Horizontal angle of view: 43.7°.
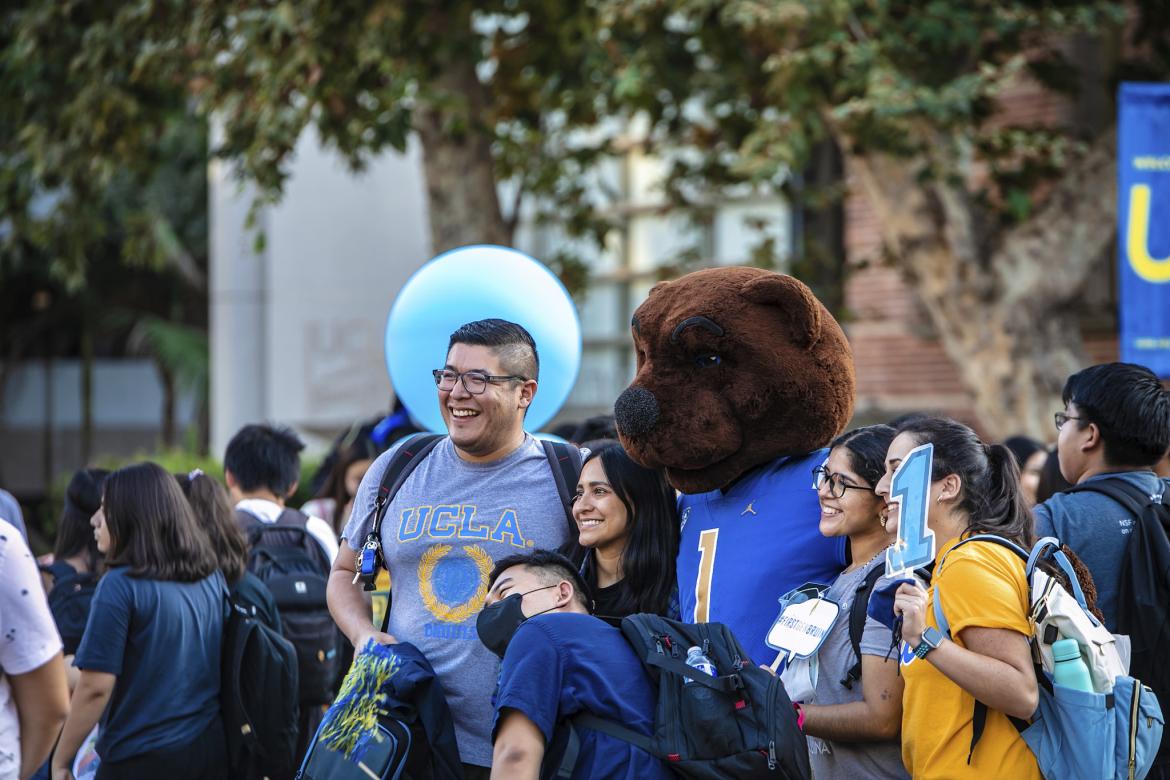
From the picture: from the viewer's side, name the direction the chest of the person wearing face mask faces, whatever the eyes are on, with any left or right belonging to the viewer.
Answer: facing to the left of the viewer

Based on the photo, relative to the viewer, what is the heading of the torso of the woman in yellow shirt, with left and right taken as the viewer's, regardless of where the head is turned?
facing to the left of the viewer

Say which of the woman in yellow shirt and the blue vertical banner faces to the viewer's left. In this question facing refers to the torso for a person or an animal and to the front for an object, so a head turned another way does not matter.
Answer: the woman in yellow shirt

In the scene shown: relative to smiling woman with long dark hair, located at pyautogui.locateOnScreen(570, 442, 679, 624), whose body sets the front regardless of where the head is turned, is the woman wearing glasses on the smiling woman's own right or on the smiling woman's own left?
on the smiling woman's own left

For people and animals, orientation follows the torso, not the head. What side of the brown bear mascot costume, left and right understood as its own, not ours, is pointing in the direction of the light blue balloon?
right

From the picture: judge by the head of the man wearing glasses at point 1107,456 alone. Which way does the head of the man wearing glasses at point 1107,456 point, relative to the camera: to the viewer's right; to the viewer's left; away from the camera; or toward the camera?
to the viewer's left

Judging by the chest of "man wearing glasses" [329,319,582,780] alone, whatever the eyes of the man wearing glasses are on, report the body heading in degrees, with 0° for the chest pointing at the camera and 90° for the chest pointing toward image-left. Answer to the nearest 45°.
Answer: approximately 45°

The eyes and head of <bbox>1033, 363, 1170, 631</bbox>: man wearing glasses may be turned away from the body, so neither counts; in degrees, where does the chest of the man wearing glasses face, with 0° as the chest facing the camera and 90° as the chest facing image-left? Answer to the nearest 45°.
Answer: approximately 135°
